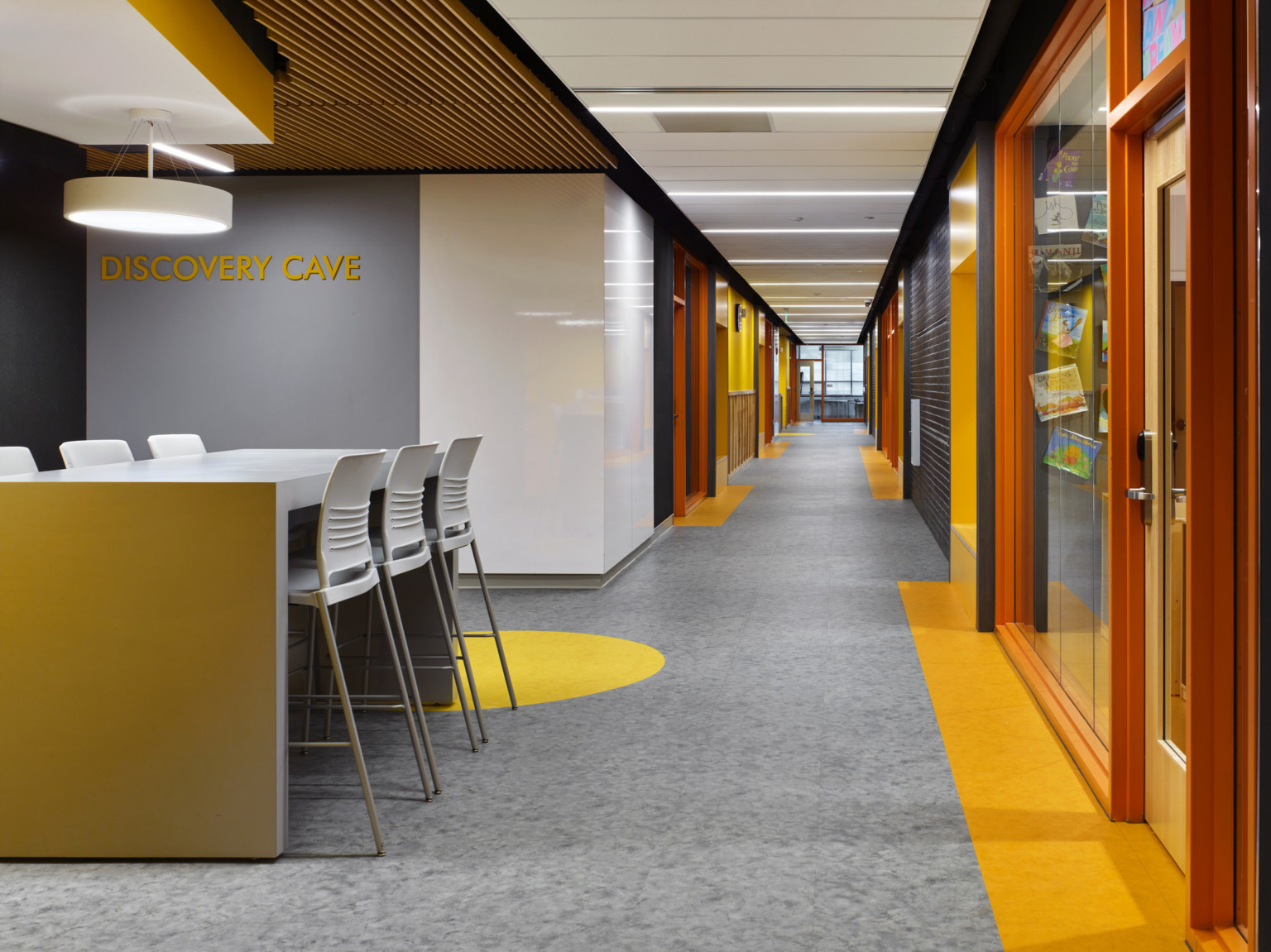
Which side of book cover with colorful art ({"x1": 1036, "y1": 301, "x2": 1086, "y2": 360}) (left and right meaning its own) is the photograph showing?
front

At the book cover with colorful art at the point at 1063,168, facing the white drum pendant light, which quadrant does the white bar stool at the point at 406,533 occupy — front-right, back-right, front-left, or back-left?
front-left

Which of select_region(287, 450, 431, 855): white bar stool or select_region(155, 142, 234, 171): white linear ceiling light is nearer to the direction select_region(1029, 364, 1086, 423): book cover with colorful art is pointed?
the white bar stool

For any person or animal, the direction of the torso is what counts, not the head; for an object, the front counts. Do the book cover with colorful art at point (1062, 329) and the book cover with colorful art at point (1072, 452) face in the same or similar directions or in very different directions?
same or similar directions

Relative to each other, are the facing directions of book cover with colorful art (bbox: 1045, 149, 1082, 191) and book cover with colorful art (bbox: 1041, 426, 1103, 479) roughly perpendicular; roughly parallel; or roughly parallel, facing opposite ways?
roughly parallel
